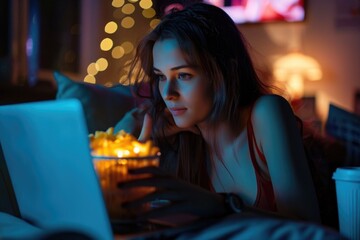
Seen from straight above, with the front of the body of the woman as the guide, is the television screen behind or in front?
behind

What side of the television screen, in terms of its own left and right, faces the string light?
right

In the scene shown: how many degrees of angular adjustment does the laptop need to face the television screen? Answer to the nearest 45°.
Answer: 0° — it already faces it

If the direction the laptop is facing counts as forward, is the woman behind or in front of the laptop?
in front

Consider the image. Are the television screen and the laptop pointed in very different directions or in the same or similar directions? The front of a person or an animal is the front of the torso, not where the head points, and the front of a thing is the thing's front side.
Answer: very different directions

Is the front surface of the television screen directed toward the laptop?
yes

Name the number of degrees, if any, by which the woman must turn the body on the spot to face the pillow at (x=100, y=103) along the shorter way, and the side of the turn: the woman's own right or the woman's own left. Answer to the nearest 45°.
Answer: approximately 90° to the woman's own right

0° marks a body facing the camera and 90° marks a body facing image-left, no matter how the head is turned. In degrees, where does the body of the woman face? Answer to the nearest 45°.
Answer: approximately 45°

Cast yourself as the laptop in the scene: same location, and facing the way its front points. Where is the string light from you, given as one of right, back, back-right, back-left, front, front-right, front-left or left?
front-left

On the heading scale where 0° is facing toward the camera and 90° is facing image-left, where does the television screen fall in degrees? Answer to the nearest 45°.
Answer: approximately 0°

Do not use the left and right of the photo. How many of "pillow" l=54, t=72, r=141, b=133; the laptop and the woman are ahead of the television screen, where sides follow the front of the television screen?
3

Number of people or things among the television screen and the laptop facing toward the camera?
1

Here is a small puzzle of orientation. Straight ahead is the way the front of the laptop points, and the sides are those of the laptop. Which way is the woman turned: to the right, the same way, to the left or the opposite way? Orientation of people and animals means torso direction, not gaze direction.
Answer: the opposite way

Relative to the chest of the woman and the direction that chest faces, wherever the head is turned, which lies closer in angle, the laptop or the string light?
the laptop

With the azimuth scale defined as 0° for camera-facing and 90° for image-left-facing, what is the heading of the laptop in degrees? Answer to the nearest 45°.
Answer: approximately 225°
